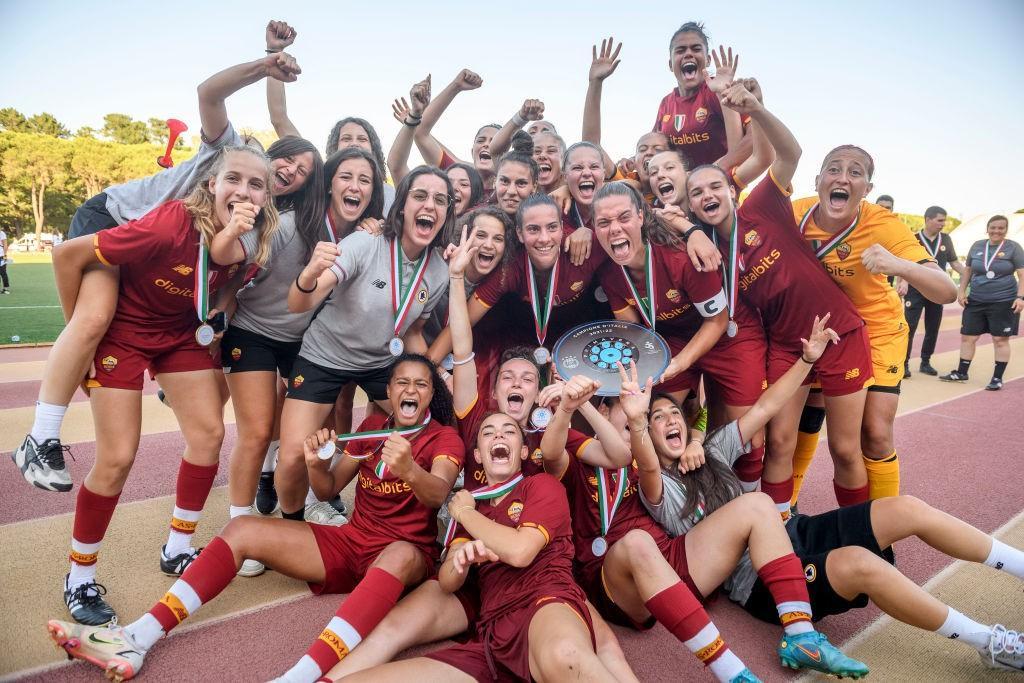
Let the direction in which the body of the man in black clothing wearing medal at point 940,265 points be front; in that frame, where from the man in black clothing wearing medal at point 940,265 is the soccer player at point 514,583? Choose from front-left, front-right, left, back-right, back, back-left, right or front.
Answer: front-right

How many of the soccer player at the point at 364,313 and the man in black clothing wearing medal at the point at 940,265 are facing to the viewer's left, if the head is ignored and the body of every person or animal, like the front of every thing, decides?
0

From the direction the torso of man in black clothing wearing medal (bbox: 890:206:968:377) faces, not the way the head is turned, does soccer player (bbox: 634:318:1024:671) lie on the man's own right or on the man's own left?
on the man's own right

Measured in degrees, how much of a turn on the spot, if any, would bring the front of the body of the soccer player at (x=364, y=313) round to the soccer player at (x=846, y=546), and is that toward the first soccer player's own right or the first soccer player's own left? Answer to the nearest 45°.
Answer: approximately 45° to the first soccer player's own left

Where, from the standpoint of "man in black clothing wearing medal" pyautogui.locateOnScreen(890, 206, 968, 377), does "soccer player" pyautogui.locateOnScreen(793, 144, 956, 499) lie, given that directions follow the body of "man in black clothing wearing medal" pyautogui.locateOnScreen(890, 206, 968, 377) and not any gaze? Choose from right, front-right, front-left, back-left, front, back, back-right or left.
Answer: front-right

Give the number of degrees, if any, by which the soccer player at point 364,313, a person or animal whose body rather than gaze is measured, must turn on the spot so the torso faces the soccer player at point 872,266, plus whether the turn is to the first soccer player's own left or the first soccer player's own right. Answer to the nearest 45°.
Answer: approximately 90° to the first soccer player's own left

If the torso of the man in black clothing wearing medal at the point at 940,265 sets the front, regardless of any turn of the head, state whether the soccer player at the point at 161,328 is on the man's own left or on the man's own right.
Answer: on the man's own right

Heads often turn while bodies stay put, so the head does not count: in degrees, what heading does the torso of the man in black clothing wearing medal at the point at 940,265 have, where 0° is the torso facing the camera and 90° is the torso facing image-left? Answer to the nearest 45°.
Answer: approximately 315°
